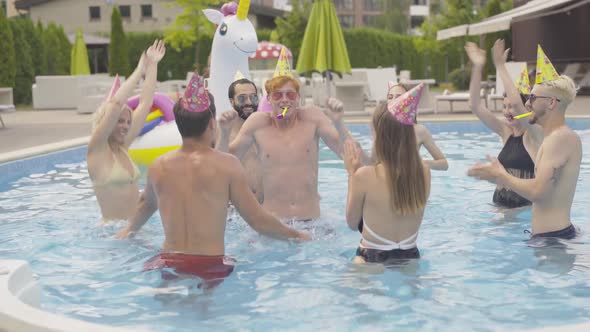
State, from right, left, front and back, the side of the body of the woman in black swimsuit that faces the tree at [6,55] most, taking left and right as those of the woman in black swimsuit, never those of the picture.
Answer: right

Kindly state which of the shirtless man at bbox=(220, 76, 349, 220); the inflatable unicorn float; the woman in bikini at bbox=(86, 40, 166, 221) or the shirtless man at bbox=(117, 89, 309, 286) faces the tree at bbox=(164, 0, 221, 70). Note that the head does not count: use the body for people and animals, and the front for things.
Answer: the shirtless man at bbox=(117, 89, 309, 286)

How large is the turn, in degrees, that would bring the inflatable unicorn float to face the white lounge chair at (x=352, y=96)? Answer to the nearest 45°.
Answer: approximately 90° to its left

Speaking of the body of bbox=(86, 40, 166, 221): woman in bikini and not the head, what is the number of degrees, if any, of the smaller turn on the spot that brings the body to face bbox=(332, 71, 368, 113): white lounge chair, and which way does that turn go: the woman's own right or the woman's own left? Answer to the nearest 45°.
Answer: approximately 90° to the woman's own left

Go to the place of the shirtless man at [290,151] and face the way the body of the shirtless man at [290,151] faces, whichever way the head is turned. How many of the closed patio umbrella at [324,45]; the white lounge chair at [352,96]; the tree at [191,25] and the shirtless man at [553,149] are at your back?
3

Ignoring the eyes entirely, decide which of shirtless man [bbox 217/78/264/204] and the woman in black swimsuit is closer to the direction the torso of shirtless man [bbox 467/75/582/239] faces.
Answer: the shirtless man

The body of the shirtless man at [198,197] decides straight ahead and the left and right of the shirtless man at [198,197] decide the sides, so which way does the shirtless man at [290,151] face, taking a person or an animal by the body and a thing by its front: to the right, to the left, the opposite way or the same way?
the opposite way

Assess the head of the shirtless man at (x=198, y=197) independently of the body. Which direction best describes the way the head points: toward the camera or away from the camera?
away from the camera

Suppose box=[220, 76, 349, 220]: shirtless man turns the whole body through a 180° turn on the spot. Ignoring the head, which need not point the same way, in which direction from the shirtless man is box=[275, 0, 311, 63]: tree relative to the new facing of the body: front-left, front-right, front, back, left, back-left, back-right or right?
front

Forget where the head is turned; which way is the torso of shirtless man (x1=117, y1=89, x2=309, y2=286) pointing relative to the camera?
away from the camera

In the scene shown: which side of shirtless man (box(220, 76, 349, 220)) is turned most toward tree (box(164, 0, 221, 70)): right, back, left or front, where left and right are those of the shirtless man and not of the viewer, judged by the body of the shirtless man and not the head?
back

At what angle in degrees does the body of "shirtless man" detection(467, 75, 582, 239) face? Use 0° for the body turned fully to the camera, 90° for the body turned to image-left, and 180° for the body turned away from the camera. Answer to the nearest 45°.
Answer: approximately 90°

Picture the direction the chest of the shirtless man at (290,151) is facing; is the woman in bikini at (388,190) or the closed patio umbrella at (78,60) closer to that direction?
the woman in bikini
